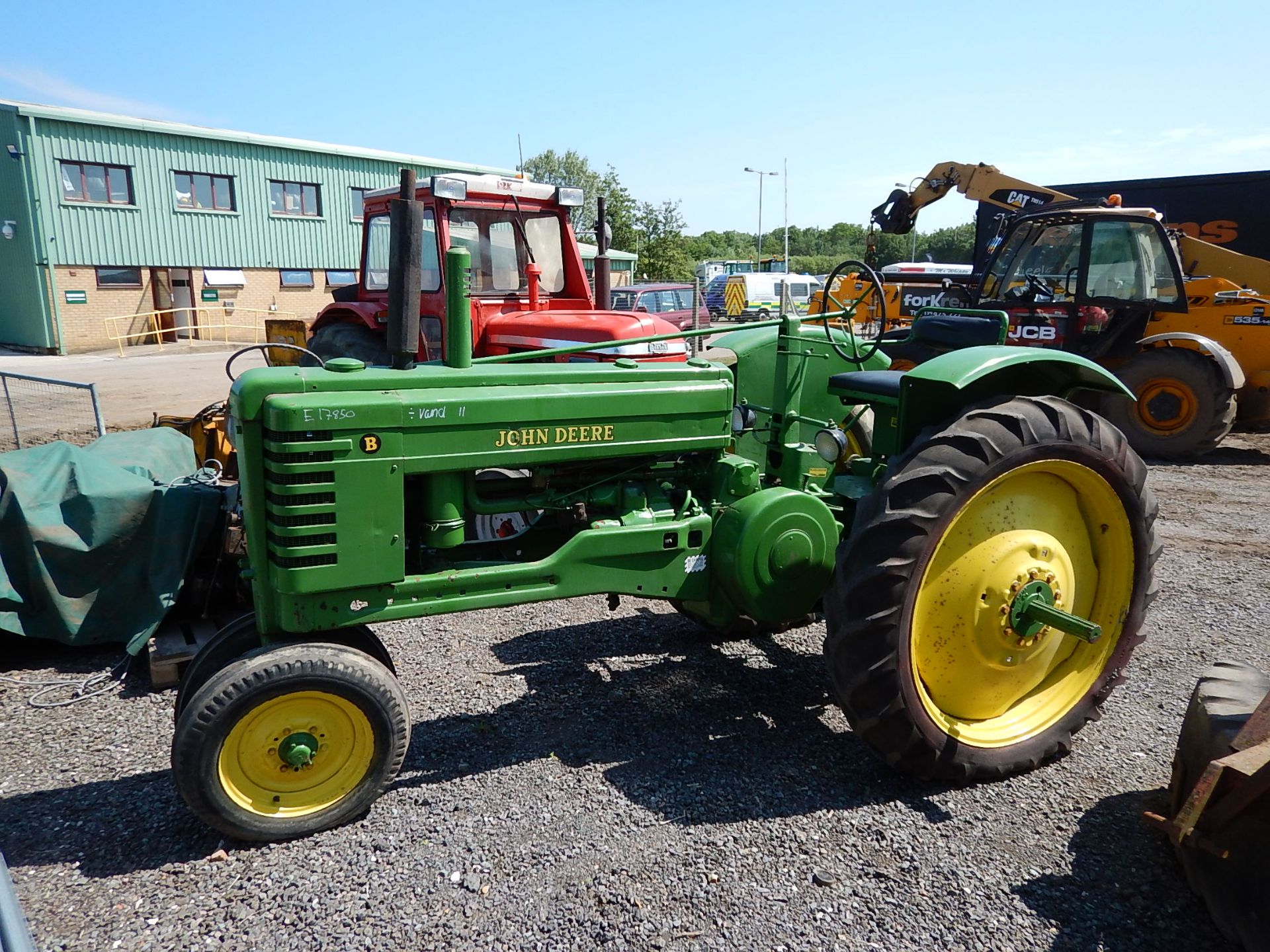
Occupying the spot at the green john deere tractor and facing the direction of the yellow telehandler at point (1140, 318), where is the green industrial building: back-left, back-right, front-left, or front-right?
front-left

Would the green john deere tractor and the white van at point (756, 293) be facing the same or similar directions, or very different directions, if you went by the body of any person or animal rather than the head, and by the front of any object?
very different directions

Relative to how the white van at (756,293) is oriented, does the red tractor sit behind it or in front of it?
behind

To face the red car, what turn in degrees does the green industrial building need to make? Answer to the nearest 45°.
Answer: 0° — it already faces it

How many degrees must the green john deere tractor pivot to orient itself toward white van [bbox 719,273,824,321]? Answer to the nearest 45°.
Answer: approximately 135° to its right

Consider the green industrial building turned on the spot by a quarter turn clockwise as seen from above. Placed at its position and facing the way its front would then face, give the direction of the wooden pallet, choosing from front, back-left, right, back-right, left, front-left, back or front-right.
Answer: front-left

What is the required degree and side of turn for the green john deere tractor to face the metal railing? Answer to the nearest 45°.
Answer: approximately 90° to its right

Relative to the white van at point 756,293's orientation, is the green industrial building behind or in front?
behind

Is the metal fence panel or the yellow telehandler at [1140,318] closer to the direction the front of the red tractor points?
the yellow telehandler

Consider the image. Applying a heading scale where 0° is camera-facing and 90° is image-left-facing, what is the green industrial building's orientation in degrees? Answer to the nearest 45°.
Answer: approximately 315°

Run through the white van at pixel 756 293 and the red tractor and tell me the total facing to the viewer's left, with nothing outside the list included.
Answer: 0

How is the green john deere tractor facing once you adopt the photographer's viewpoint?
facing the viewer and to the left of the viewer

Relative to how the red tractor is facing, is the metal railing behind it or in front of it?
behind

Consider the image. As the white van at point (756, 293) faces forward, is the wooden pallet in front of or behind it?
behind

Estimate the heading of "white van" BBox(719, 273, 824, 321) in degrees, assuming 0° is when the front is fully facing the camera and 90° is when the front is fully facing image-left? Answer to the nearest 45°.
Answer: approximately 225°

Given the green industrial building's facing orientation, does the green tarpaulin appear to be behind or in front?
in front

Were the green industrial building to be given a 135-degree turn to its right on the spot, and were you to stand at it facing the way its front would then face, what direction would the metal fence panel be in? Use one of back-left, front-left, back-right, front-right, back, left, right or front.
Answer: left

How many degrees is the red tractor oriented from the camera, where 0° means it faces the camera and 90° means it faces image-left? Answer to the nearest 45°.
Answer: approximately 315°
